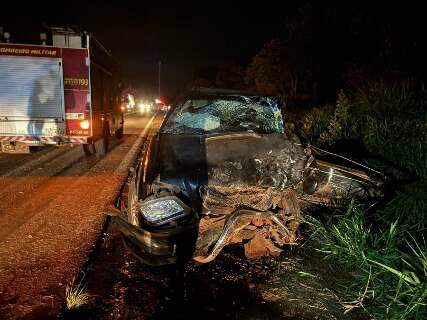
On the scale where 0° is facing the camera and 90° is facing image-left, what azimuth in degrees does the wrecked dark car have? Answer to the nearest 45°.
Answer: approximately 0°
